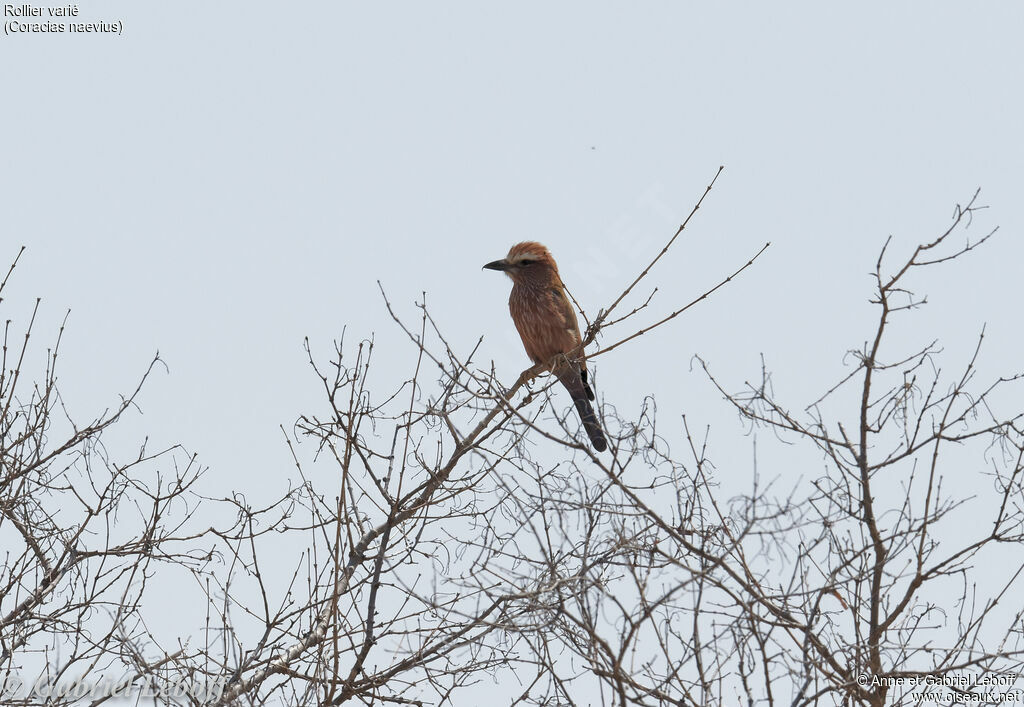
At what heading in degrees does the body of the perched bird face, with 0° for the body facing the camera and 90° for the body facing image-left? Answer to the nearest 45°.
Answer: approximately 45°
